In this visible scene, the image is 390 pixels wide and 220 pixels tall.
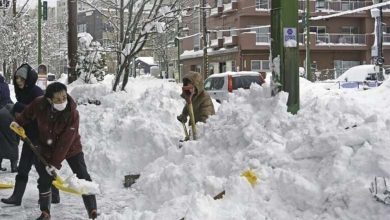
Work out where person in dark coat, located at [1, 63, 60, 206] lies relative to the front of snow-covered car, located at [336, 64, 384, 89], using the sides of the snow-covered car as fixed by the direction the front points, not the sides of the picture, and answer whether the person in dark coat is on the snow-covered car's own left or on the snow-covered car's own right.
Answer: on the snow-covered car's own left

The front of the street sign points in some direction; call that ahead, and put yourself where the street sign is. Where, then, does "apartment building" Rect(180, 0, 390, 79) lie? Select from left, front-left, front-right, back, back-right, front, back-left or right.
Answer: back

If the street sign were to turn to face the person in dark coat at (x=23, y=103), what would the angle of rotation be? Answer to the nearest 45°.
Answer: approximately 90° to its right

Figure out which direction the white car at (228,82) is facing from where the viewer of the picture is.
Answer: facing to the left of the viewer

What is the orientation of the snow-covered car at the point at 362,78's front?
to the viewer's left

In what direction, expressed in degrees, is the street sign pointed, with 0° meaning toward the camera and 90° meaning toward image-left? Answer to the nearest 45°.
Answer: approximately 0°
